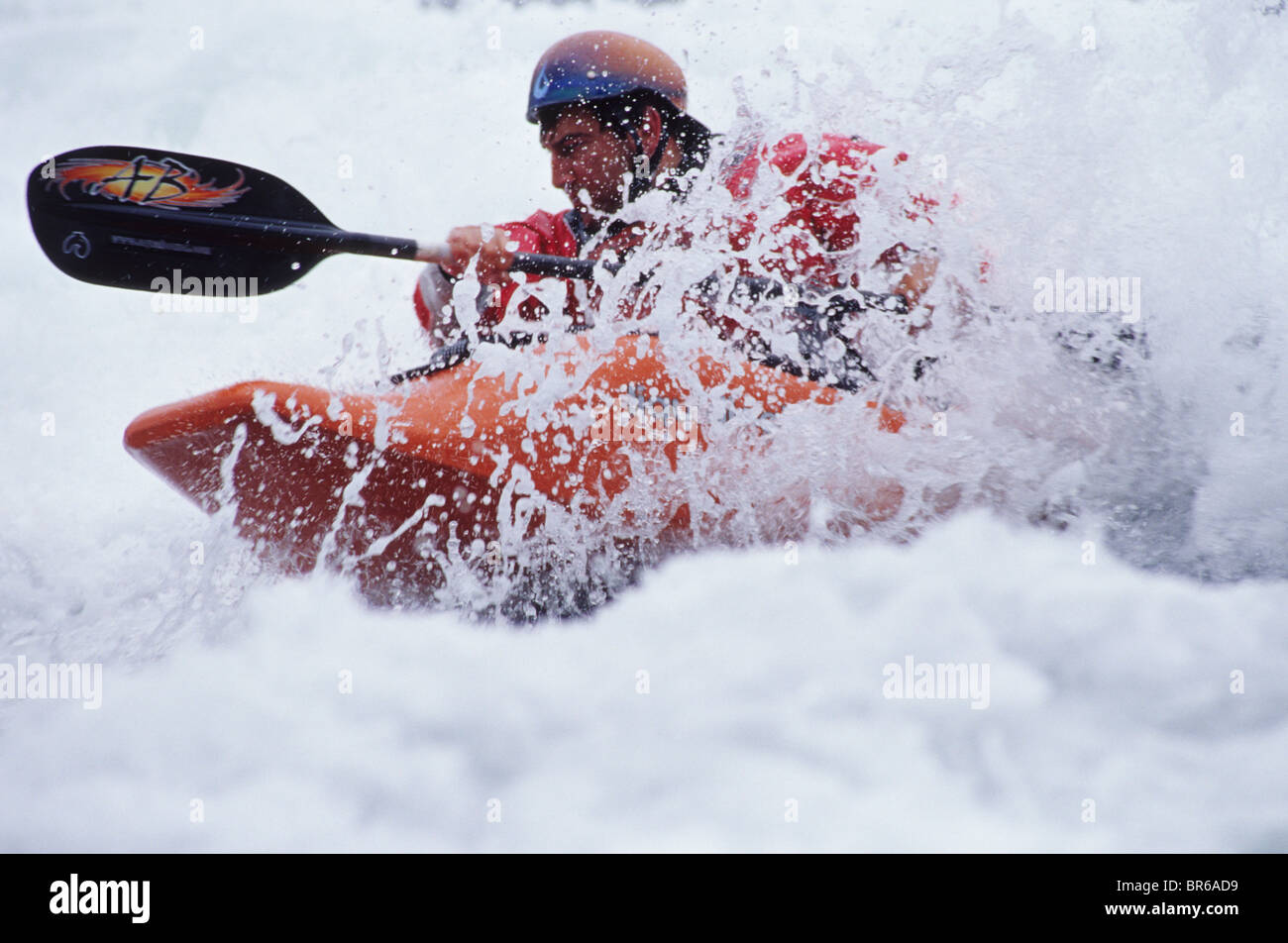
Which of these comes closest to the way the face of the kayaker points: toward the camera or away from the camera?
toward the camera

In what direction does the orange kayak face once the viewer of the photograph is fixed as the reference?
facing the viewer and to the left of the viewer
